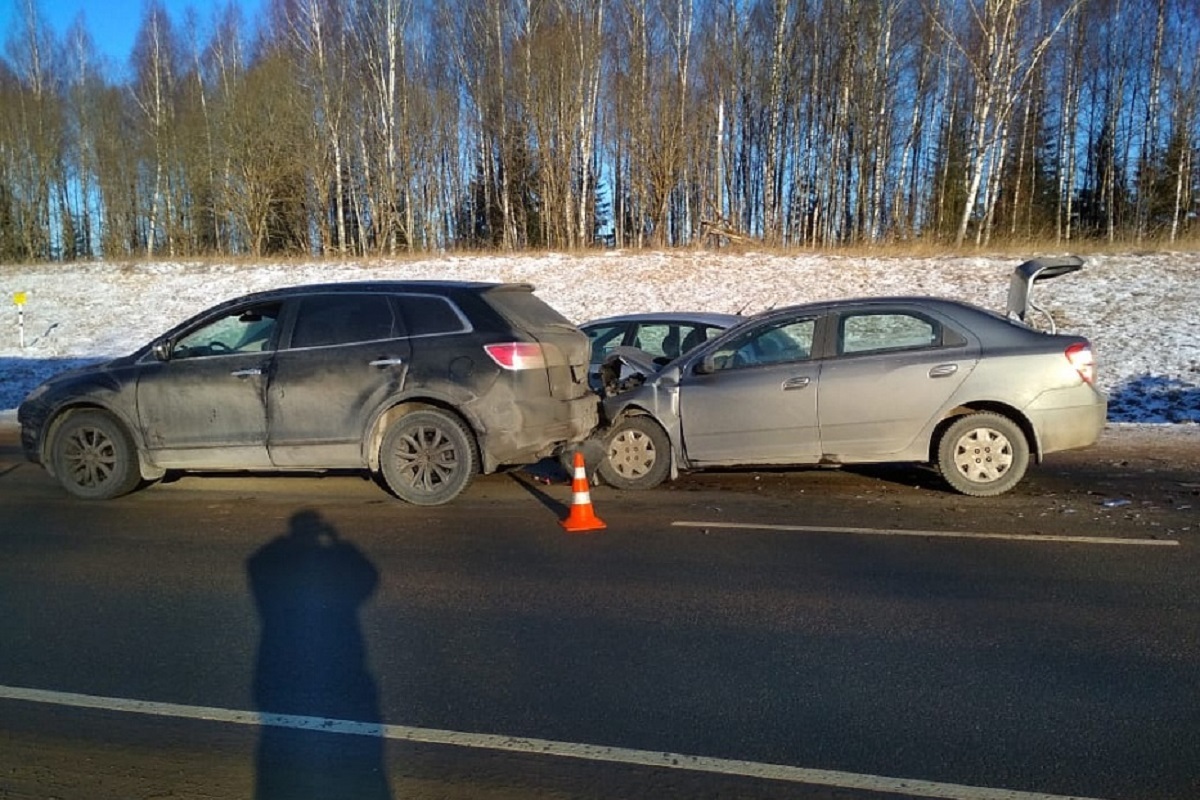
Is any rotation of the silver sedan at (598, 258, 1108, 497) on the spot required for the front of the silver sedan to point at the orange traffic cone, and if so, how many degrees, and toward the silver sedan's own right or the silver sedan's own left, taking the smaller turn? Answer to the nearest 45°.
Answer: approximately 45° to the silver sedan's own left

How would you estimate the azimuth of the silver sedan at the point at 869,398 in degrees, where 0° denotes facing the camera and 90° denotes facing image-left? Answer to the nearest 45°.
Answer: approximately 90°

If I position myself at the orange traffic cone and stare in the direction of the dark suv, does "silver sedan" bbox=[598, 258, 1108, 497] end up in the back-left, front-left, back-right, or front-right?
back-right
